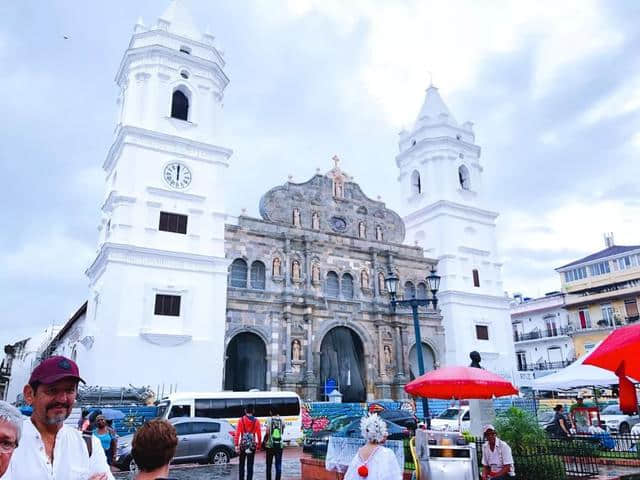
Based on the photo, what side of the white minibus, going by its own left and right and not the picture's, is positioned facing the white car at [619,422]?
back

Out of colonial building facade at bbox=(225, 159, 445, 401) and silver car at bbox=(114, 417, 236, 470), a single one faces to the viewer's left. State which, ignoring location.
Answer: the silver car

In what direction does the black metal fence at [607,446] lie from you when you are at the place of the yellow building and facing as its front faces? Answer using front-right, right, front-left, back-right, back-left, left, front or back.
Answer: front-left

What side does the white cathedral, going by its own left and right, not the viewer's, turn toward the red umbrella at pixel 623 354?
front

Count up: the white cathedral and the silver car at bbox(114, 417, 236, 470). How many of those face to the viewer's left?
1

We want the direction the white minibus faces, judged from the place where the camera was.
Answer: facing to the left of the viewer

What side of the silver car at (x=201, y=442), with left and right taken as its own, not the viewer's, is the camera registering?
left

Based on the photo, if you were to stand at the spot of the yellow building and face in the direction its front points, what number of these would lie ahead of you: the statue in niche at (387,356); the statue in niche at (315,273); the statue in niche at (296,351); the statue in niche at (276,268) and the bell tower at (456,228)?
5

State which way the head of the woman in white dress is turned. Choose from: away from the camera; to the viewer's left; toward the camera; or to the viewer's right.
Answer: away from the camera

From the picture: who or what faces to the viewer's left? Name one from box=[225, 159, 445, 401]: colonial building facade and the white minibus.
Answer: the white minibus

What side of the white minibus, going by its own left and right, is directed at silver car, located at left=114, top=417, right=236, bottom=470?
left

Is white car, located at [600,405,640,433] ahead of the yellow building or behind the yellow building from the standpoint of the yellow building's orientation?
ahead

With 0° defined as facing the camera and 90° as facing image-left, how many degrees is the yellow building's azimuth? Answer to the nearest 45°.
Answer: approximately 45°
